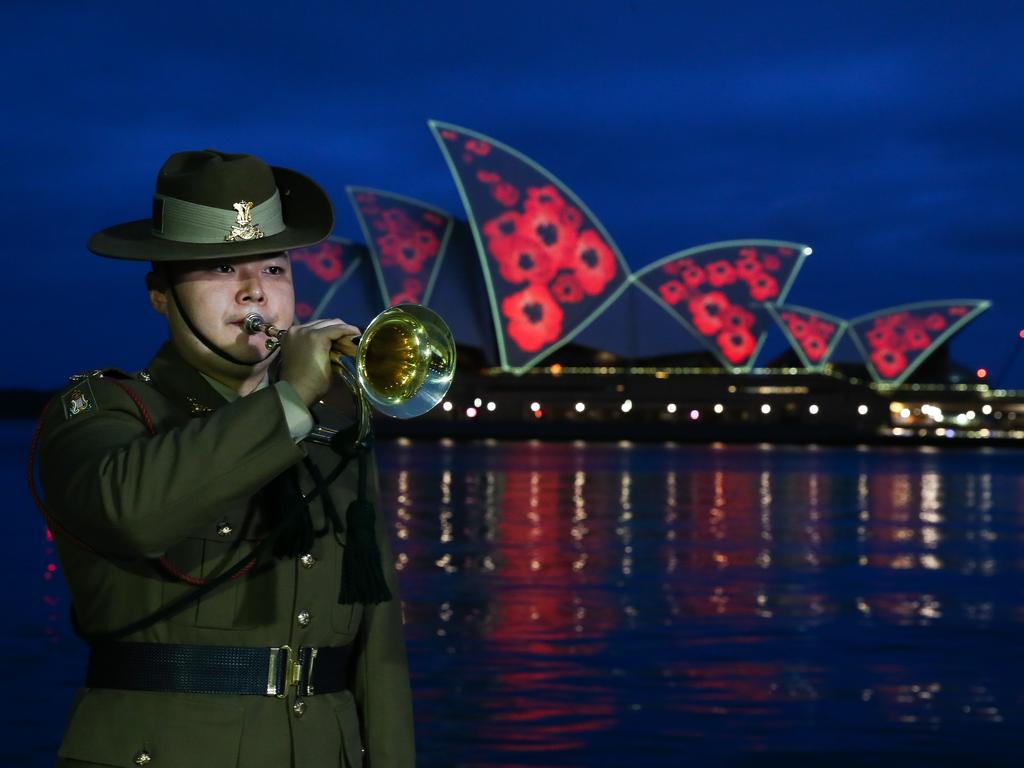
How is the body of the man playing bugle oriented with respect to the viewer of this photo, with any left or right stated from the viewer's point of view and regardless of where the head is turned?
facing the viewer and to the right of the viewer
